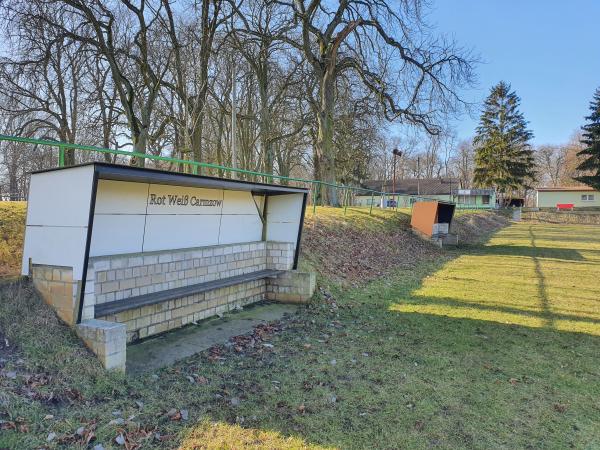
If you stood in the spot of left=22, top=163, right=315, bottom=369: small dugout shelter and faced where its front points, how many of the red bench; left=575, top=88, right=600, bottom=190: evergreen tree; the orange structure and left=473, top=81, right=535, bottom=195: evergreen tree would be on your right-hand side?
0

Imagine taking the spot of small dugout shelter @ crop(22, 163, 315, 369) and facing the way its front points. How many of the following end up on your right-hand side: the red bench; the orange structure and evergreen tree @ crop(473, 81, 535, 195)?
0

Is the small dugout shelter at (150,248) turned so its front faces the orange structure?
no

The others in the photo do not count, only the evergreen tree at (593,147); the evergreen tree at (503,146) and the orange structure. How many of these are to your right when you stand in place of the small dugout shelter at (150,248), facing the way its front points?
0

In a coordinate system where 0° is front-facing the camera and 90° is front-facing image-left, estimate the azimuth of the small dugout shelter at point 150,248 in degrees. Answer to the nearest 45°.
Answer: approximately 315°

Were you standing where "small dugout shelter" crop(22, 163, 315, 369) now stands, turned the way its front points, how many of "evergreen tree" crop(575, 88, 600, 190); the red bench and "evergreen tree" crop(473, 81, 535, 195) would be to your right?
0

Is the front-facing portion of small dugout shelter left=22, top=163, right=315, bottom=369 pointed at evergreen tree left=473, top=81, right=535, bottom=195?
no

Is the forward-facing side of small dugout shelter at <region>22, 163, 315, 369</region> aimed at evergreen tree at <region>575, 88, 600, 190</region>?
no
